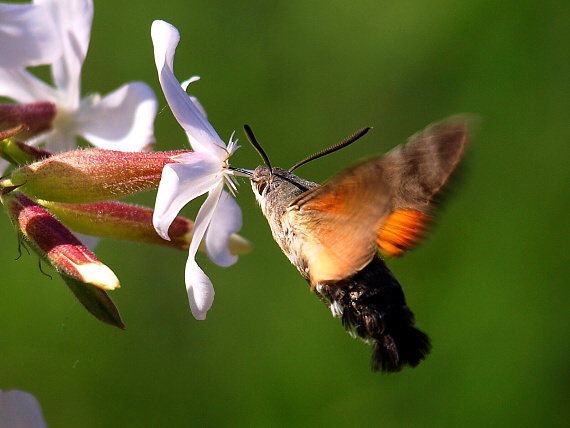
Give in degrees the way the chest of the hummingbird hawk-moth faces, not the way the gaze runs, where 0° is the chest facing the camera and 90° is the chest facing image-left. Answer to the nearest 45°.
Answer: approximately 90°

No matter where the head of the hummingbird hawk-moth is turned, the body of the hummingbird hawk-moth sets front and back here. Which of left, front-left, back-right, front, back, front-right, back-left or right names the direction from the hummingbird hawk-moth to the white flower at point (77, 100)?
front-right
